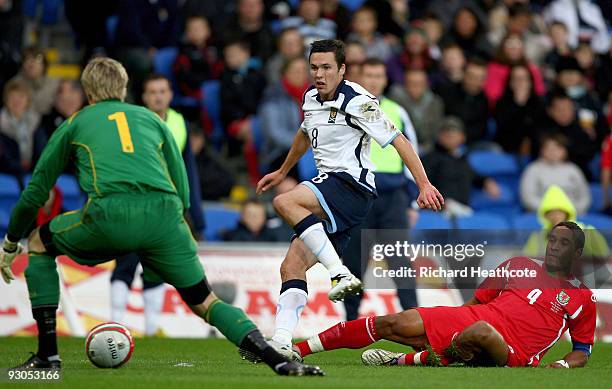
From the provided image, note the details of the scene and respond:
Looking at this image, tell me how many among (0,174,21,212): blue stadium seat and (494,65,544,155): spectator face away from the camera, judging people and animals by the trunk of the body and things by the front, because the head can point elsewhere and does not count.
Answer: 0

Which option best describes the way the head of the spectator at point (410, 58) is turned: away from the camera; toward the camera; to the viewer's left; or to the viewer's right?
toward the camera

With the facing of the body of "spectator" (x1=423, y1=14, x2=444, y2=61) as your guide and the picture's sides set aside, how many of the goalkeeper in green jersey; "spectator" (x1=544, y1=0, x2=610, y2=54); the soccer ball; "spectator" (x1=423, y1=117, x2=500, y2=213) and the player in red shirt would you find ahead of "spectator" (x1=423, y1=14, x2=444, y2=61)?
4

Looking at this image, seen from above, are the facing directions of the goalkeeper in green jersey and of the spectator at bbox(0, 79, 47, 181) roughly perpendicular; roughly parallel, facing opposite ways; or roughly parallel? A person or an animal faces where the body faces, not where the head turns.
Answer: roughly parallel, facing opposite ways

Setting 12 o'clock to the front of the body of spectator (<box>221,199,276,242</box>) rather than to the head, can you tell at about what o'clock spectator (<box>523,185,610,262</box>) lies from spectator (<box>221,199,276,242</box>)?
spectator (<box>523,185,610,262</box>) is roughly at 10 o'clock from spectator (<box>221,199,276,242</box>).

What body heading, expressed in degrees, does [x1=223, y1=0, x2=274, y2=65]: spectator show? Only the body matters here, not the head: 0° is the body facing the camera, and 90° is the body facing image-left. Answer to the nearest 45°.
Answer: approximately 0°

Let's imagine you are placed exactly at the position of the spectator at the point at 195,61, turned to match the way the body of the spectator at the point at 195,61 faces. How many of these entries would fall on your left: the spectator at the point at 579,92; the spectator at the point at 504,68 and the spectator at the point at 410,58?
3

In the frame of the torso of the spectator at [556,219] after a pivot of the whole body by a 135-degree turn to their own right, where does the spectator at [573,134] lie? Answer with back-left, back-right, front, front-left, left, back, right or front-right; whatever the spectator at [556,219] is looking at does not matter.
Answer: front-right

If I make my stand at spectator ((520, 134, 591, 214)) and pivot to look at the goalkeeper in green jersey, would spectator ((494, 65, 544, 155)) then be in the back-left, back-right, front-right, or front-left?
back-right

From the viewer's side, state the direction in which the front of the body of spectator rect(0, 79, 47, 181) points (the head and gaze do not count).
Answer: toward the camera

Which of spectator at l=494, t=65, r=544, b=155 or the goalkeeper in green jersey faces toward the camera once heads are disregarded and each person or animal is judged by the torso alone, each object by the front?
the spectator

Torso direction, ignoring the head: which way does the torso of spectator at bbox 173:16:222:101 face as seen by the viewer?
toward the camera

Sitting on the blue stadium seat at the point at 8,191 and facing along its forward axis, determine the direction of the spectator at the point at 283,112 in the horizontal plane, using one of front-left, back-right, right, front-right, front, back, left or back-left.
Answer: left

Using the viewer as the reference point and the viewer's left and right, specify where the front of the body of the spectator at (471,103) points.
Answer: facing the viewer

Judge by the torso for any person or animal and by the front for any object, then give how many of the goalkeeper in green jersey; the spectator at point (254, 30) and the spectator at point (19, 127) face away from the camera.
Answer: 1

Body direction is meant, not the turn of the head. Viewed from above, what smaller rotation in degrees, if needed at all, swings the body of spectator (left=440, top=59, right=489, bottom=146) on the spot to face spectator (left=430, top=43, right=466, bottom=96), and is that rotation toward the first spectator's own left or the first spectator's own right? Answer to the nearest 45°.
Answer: approximately 135° to the first spectator's own right

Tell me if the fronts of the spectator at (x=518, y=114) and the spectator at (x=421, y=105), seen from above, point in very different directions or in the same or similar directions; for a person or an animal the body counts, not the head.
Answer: same or similar directions

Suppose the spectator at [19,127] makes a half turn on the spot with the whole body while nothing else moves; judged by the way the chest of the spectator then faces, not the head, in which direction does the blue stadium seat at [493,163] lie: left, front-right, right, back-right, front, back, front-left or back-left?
right

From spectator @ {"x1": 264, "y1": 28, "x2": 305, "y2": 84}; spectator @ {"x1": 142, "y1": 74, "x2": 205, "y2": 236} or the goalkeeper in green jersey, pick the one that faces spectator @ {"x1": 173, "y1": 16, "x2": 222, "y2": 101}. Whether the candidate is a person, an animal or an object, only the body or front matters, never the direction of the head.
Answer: the goalkeeper in green jersey

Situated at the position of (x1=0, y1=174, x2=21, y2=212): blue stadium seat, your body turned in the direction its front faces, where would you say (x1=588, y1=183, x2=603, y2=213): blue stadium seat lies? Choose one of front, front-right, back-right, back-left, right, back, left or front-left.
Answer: left

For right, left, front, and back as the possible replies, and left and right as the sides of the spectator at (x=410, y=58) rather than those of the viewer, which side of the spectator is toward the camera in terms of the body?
front

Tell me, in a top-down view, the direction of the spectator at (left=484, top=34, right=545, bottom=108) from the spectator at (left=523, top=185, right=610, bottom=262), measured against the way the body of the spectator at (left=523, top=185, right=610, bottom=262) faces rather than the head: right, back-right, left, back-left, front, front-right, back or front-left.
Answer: back
